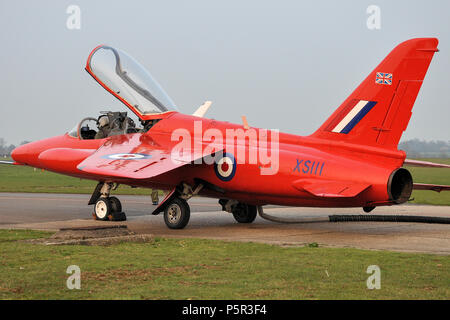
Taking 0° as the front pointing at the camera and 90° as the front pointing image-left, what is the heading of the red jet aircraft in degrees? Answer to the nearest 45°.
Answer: approximately 135°
